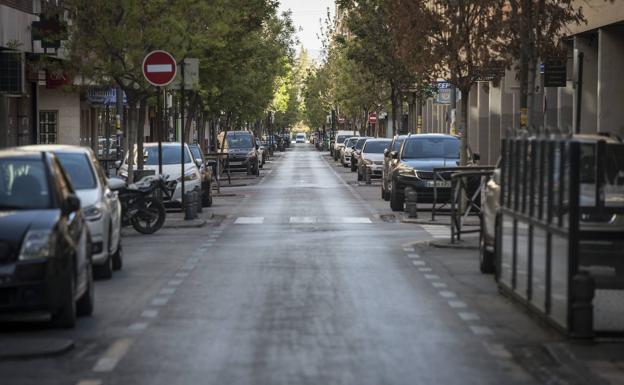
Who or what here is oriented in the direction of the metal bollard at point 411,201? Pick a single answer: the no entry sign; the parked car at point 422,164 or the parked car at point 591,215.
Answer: the parked car at point 422,164

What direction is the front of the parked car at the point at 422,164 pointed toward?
toward the camera

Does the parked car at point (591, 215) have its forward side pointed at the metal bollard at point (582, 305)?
yes

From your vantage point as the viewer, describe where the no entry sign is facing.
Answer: facing the viewer

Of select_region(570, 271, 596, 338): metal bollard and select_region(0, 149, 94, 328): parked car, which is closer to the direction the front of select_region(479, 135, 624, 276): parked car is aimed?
the metal bollard

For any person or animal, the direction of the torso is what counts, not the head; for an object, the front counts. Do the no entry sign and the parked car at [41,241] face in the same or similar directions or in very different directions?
same or similar directions

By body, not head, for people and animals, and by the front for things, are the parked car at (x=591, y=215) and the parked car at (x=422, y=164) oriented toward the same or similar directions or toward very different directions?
same or similar directions

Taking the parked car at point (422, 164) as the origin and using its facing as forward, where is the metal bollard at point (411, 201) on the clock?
The metal bollard is roughly at 12 o'clock from the parked car.

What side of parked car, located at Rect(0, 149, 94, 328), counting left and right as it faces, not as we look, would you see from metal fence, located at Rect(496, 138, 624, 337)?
left
